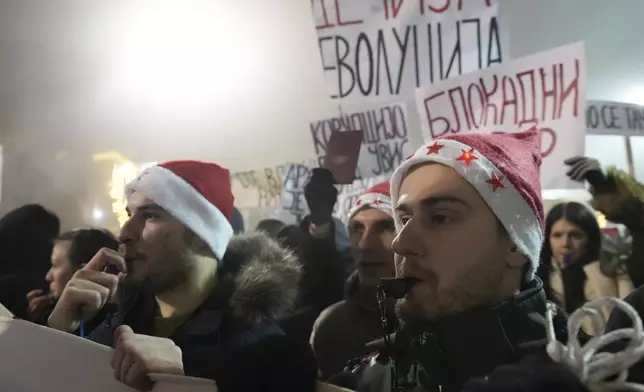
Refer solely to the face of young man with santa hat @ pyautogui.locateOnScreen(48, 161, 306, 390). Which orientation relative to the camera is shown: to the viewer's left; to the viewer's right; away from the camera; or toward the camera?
to the viewer's left

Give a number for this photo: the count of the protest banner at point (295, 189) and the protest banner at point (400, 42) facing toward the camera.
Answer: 2

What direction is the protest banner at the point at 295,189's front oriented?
toward the camera

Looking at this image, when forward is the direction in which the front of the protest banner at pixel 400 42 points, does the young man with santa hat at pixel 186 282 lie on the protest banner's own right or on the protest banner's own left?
on the protest banner's own right

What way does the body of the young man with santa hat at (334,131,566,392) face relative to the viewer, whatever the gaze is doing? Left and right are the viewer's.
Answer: facing the viewer and to the left of the viewer

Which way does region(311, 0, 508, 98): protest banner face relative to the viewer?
toward the camera

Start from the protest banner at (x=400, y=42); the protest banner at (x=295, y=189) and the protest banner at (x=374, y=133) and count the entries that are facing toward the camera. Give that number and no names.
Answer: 3
